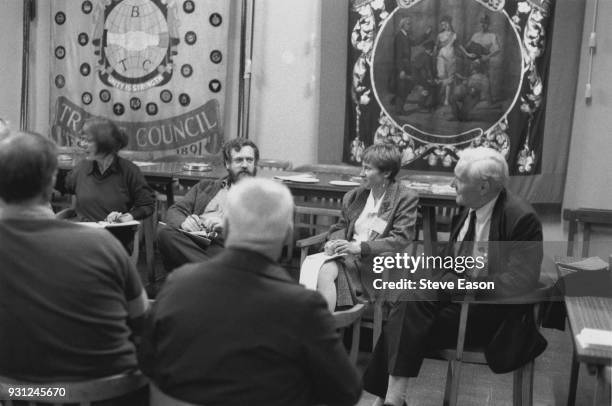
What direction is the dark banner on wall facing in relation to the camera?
toward the camera

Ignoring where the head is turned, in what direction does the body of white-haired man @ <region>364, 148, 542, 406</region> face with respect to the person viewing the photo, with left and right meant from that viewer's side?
facing the viewer and to the left of the viewer

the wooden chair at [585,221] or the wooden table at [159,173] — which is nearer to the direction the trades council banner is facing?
the wooden table

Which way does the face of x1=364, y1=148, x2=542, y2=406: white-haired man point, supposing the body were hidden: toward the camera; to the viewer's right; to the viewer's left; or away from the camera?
to the viewer's left

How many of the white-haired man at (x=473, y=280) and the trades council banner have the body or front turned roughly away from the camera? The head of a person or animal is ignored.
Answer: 0

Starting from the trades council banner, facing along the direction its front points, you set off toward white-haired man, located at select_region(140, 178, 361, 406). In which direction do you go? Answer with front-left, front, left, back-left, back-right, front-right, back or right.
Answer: front

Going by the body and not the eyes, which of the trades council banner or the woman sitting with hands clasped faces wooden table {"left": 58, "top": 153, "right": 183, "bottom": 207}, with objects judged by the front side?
the trades council banner

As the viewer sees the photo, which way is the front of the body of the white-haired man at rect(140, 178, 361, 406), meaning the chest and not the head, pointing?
away from the camera

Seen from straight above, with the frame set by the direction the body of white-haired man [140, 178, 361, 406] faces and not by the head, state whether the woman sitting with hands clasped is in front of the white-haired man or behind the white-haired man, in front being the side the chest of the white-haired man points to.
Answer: in front

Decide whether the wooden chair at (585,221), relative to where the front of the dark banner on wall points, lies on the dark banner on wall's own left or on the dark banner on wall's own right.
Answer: on the dark banner on wall's own left

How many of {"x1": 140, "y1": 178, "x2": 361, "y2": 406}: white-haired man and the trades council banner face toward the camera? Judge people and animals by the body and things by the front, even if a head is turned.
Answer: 1

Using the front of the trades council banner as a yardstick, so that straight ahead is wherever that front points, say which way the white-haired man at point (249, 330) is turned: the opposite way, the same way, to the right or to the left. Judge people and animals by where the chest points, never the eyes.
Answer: the opposite way

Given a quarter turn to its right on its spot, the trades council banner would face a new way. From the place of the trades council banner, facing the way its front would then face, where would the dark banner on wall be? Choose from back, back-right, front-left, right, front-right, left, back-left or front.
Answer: back-left

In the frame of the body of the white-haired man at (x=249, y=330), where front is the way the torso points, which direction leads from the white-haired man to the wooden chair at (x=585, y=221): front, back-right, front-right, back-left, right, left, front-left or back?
front-right
